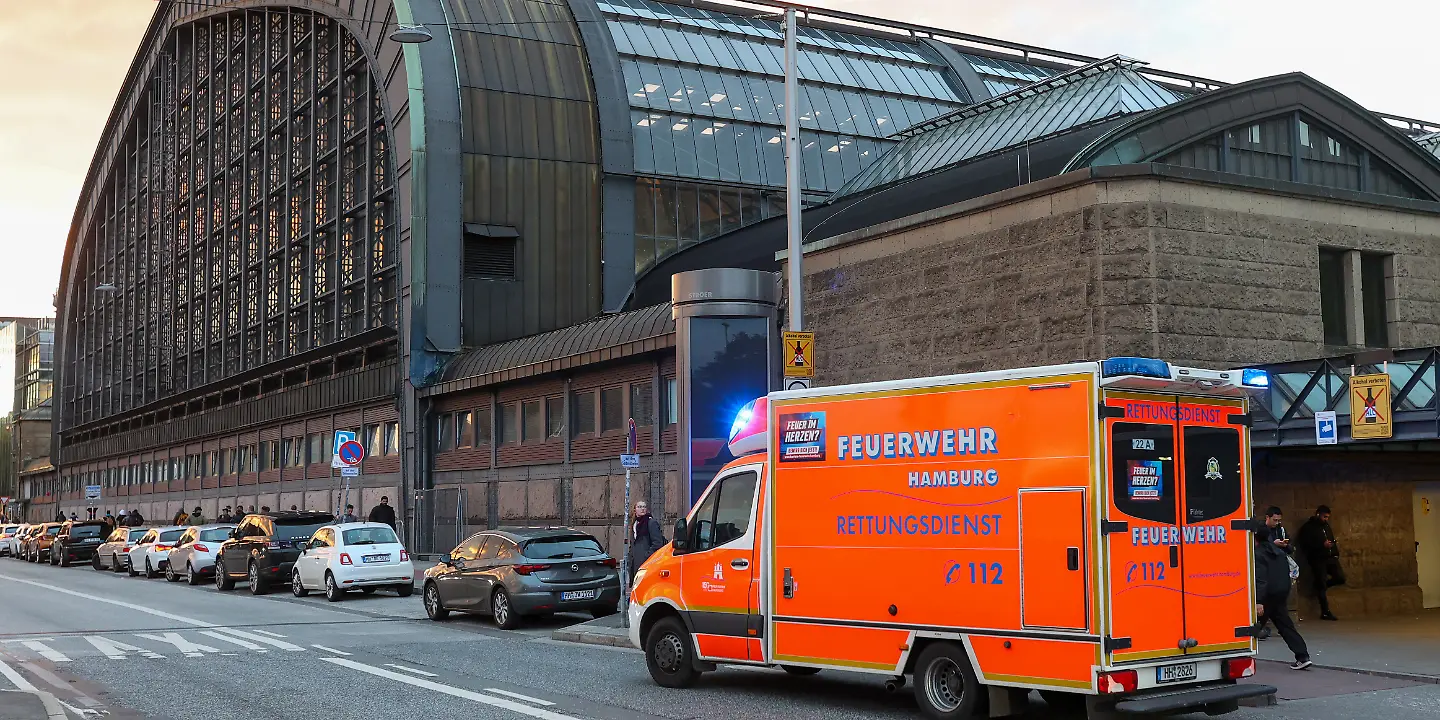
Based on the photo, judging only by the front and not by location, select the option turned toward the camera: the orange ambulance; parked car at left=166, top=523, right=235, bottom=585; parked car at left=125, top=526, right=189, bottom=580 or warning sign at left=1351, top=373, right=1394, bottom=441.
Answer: the warning sign

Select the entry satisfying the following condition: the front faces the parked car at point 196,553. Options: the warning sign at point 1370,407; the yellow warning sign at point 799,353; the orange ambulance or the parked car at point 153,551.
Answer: the orange ambulance

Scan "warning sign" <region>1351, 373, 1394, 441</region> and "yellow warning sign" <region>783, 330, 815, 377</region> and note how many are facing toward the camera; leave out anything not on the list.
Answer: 2

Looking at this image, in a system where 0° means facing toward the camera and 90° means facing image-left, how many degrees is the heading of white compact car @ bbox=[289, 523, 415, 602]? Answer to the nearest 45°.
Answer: approximately 135°

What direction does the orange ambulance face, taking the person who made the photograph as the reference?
facing away from the viewer and to the left of the viewer

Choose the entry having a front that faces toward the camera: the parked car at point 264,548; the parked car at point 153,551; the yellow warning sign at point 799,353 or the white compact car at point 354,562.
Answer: the yellow warning sign

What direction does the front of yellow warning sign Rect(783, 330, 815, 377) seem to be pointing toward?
toward the camera

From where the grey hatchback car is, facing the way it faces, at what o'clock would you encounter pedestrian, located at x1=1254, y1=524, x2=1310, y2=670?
The pedestrian is roughly at 6 o'clock from the grey hatchback car.

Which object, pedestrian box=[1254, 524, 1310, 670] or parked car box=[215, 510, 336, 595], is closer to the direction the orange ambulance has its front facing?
the parked car

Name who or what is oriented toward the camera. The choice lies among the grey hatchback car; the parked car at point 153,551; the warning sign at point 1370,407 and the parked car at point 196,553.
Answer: the warning sign

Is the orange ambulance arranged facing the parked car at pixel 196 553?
yes

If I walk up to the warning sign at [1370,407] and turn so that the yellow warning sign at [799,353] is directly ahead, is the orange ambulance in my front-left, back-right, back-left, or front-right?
front-left

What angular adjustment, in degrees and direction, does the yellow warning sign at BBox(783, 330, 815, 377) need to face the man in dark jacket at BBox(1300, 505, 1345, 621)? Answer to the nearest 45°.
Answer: approximately 90° to its left

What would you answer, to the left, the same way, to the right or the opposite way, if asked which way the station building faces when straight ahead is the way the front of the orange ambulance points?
to the left

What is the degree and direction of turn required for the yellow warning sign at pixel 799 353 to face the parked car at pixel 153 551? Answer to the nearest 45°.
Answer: approximately 135° to its right

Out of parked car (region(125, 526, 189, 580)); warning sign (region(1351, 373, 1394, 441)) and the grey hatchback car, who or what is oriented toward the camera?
the warning sign

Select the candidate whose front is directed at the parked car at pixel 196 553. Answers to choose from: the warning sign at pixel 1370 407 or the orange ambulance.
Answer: the orange ambulance
